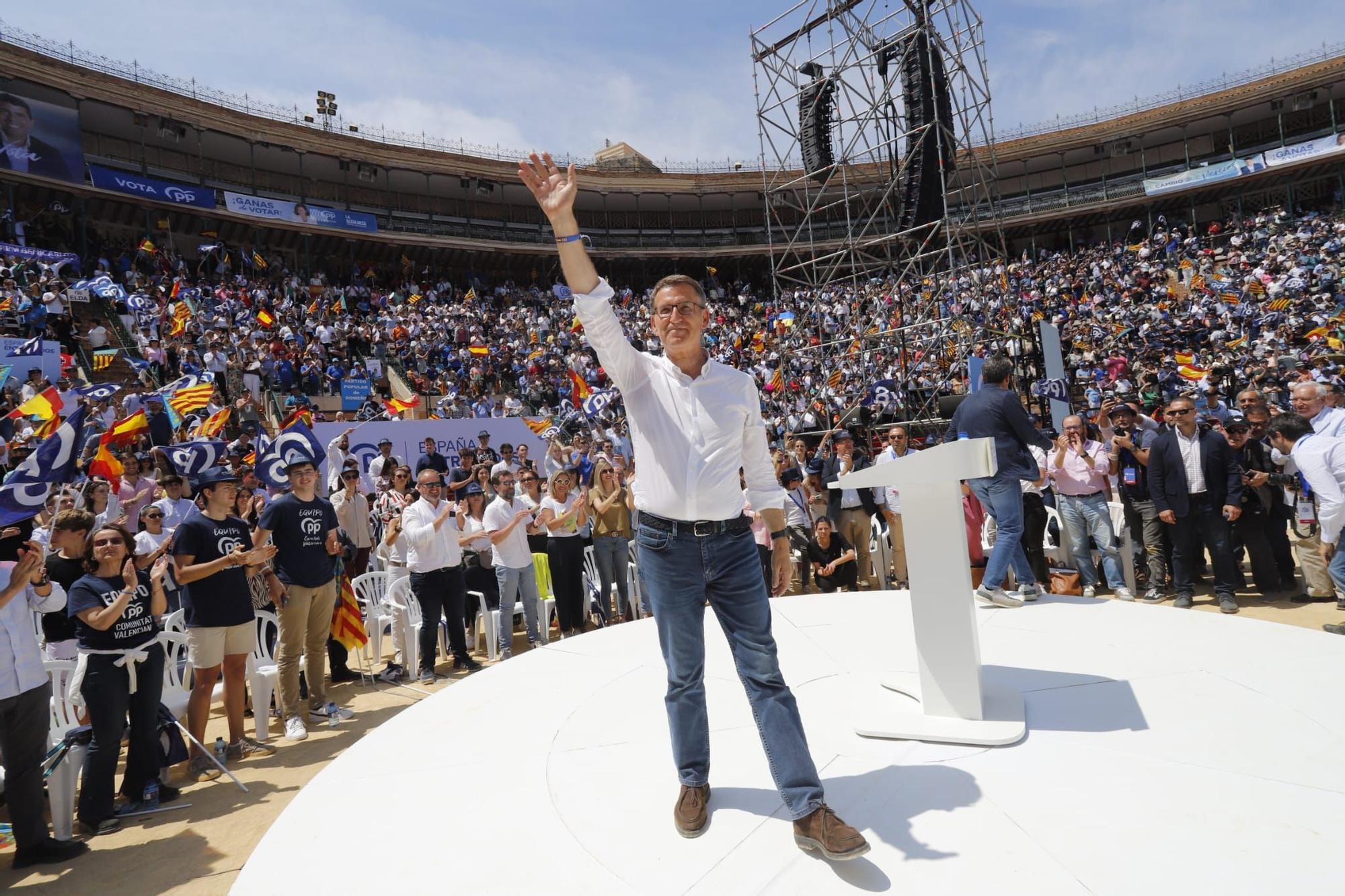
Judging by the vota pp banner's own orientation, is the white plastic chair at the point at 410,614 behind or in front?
in front

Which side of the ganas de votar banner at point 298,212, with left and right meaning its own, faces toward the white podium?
front

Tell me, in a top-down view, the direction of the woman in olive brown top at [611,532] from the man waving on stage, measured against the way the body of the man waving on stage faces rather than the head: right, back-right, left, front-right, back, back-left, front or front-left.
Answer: back

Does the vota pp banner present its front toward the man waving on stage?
yes

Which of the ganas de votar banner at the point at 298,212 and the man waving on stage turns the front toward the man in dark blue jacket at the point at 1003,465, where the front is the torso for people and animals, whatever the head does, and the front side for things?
the ganas de votar banner

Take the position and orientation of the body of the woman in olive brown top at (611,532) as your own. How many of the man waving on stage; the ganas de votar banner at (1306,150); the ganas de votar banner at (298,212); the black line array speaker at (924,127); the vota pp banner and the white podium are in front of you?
2

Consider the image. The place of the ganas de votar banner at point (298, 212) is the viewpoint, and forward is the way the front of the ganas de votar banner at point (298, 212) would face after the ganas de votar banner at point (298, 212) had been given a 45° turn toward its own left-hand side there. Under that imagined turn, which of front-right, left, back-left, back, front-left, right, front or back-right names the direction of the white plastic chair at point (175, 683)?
front-right

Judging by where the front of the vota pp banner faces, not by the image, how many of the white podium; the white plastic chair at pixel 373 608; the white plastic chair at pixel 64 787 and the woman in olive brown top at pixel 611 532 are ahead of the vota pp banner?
4

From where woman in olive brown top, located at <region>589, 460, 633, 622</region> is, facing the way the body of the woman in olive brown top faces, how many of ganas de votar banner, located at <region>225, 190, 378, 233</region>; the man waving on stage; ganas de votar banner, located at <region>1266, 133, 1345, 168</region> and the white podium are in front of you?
2

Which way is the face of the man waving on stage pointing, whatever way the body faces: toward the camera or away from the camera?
toward the camera

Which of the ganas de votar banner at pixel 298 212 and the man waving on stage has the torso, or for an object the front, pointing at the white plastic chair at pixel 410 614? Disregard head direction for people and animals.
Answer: the ganas de votar banner

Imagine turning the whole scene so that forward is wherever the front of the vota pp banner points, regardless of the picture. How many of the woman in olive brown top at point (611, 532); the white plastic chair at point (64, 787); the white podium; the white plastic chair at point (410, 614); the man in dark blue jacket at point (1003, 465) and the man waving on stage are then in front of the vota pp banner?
6

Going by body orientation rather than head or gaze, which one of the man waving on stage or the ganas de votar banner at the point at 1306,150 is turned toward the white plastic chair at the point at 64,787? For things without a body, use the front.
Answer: the ganas de votar banner

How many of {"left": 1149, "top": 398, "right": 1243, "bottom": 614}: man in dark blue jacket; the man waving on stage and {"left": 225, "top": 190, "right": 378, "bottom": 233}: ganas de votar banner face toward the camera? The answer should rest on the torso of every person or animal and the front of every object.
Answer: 3

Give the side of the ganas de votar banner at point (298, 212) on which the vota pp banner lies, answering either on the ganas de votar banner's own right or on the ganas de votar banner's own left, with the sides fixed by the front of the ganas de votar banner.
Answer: on the ganas de votar banner's own right

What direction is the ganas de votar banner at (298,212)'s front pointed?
toward the camera

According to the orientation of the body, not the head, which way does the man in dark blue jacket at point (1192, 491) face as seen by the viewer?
toward the camera

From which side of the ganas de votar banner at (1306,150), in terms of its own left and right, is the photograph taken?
front
